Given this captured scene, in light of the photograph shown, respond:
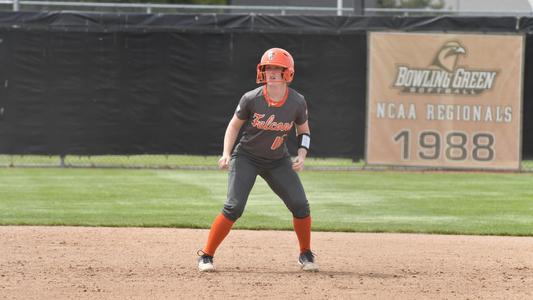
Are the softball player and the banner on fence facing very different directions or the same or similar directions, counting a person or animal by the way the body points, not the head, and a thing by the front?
same or similar directions

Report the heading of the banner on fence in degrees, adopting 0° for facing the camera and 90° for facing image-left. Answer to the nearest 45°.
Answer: approximately 0°

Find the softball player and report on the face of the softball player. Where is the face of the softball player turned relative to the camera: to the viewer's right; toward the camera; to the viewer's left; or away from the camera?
toward the camera

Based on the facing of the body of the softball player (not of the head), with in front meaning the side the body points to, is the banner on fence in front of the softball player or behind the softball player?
behind

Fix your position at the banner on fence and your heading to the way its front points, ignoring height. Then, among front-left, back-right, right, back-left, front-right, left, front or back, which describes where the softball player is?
front

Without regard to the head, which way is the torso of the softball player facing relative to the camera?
toward the camera

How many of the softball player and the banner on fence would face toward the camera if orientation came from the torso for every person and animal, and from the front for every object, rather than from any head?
2
